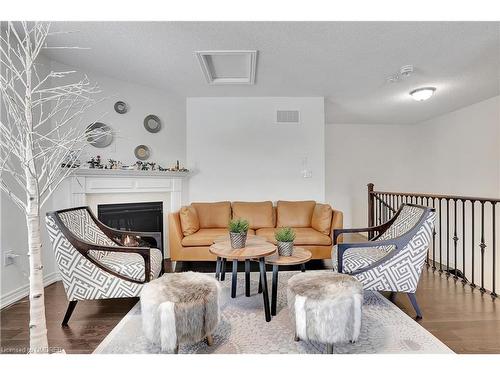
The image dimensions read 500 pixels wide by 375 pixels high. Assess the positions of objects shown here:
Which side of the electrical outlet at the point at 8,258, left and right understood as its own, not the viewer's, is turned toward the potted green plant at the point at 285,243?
front

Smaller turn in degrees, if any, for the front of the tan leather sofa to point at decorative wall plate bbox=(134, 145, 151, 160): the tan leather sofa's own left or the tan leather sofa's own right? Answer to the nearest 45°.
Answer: approximately 90° to the tan leather sofa's own right

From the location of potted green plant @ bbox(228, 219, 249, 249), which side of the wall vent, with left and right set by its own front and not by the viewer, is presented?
front

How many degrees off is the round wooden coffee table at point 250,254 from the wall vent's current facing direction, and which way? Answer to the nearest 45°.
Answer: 0° — it already faces it

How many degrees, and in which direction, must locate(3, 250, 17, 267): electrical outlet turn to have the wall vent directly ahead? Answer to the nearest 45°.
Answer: approximately 45° to its left

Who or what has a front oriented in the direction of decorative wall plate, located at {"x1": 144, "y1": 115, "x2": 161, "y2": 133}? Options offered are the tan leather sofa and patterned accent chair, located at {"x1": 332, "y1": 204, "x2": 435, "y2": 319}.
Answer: the patterned accent chair

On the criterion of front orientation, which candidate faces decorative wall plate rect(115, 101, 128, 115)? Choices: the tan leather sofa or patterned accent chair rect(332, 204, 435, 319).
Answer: the patterned accent chair

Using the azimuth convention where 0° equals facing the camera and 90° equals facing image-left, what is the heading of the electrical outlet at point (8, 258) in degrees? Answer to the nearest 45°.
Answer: approximately 315°

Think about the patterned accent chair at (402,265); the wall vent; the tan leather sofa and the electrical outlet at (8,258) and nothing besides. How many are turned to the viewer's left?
1

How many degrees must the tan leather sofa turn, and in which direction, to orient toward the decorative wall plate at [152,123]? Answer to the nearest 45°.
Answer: approximately 90° to its right

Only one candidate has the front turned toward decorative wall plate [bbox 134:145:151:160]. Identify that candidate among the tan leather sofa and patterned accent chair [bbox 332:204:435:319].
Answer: the patterned accent chair

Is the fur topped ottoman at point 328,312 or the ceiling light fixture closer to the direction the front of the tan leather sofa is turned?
the fur topped ottoman

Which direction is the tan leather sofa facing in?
toward the camera

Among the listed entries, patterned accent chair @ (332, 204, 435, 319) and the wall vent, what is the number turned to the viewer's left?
1

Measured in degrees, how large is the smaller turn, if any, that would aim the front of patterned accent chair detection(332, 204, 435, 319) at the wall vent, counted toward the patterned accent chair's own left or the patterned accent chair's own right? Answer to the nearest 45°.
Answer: approximately 45° to the patterned accent chair's own right

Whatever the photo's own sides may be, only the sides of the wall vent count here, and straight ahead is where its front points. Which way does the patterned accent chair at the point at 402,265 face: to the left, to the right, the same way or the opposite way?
to the right

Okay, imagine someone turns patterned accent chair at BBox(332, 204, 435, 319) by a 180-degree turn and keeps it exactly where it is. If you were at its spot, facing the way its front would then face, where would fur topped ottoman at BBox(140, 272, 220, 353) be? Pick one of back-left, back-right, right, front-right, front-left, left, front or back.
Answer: back-right

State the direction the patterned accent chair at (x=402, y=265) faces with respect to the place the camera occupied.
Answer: facing to the left of the viewer

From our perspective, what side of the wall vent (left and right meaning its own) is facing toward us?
front
